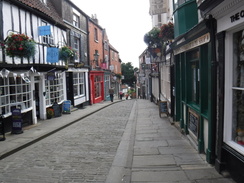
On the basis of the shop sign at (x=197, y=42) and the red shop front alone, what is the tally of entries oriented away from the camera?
0

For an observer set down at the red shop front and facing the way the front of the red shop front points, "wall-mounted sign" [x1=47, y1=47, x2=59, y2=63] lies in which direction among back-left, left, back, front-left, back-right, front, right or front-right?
front-right

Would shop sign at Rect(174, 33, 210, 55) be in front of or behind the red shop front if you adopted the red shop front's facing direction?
in front

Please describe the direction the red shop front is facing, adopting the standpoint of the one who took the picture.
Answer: facing the viewer and to the right of the viewer

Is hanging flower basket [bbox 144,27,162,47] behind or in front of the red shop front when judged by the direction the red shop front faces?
in front

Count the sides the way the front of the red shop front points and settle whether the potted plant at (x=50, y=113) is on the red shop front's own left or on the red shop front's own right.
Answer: on the red shop front's own right

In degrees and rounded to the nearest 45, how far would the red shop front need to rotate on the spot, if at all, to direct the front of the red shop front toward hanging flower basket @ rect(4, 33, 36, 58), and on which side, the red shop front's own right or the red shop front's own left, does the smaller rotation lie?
approximately 45° to the red shop front's own right

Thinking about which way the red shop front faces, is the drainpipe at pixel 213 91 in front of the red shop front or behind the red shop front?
in front

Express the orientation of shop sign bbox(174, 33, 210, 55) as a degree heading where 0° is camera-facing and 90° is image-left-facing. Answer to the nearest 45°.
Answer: approximately 45°

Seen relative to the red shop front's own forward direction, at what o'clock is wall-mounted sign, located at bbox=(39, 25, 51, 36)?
The wall-mounted sign is roughly at 2 o'clock from the red shop front.

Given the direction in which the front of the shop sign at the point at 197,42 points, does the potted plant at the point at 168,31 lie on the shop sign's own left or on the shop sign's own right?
on the shop sign's own right

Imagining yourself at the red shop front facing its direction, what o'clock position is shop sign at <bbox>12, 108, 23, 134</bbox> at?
The shop sign is roughly at 2 o'clock from the red shop front.

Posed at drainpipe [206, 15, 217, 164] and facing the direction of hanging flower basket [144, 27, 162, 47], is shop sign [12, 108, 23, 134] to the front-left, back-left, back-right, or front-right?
front-left
